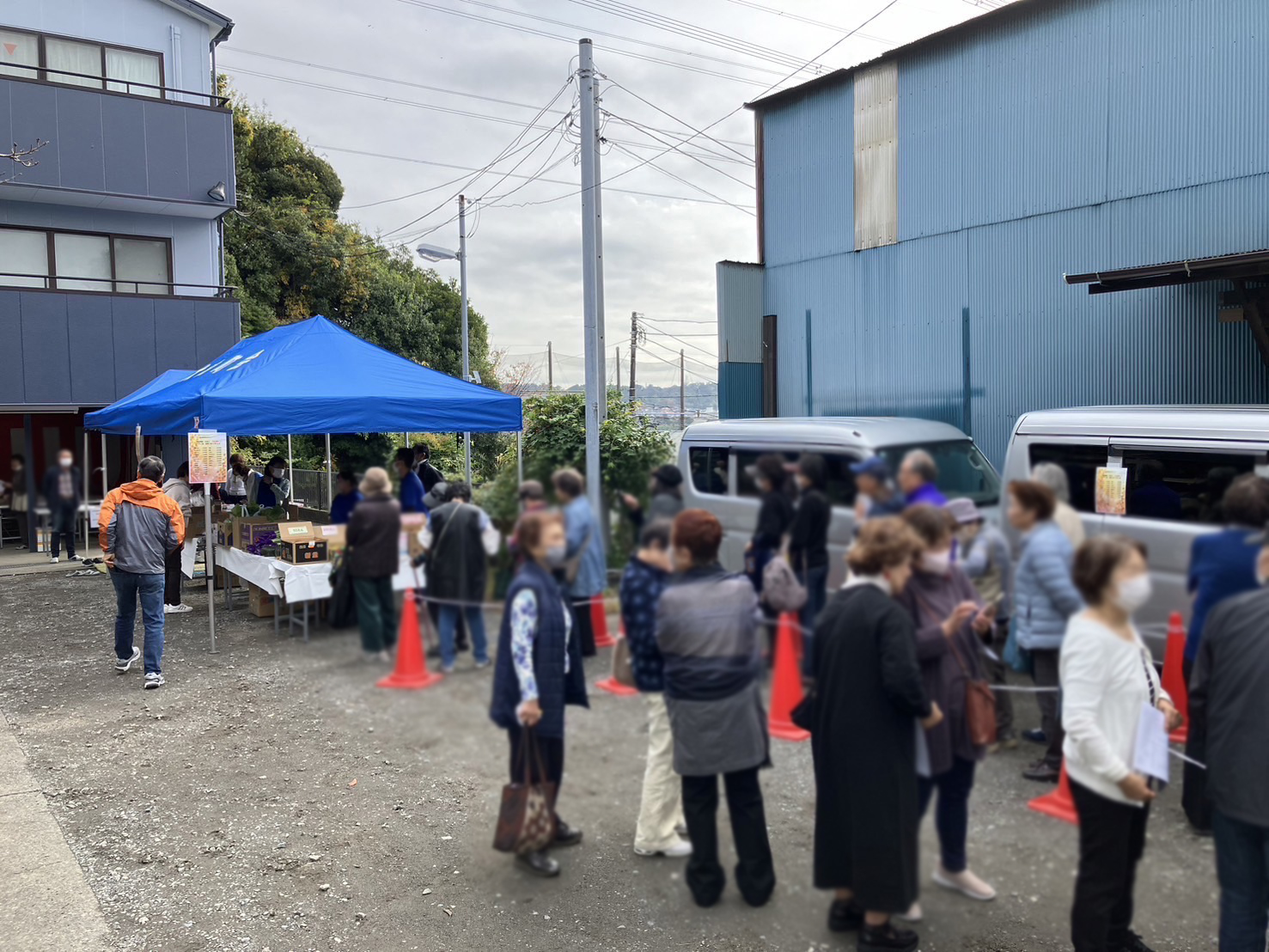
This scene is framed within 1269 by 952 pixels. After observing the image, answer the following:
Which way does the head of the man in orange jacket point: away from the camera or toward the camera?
away from the camera

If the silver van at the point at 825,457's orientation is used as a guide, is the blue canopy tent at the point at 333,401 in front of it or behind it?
behind

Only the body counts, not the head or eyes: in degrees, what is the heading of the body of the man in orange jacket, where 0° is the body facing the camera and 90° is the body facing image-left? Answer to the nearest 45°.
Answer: approximately 180°

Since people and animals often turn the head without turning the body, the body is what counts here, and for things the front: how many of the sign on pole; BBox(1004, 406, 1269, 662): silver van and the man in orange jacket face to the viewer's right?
1

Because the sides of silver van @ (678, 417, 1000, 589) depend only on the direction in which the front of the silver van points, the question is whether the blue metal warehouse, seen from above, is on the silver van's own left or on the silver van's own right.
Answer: on the silver van's own left

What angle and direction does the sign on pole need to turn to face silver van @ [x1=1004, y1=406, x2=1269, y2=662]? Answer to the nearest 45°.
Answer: approximately 45° to its left

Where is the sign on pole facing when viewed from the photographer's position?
facing the viewer

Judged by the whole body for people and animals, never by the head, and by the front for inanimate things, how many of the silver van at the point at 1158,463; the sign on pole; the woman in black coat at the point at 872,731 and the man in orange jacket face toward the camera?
1

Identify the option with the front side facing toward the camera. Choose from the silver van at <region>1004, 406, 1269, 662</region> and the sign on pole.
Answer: the sign on pole

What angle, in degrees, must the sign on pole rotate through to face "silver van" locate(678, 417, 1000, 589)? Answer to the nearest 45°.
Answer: approximately 45° to its left

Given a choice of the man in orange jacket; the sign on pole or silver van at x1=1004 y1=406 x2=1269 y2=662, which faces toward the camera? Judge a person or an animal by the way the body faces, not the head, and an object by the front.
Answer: the sign on pole

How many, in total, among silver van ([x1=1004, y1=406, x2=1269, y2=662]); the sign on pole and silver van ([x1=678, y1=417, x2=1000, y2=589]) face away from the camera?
0

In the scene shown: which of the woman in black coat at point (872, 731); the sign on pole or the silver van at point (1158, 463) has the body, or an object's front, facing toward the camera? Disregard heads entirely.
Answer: the sign on pole
